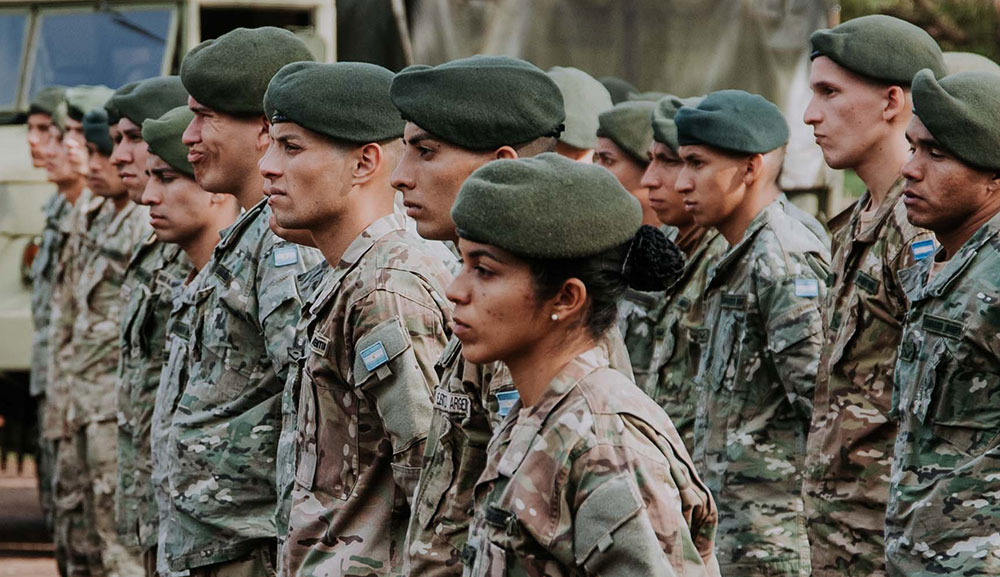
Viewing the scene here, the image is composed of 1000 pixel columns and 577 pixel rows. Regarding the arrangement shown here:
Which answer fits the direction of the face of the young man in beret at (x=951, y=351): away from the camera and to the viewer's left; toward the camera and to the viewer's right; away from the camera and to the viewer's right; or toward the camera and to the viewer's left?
toward the camera and to the viewer's left

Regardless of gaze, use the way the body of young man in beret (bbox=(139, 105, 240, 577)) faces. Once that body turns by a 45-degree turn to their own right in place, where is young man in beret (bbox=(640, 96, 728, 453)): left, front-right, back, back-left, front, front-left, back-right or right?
back

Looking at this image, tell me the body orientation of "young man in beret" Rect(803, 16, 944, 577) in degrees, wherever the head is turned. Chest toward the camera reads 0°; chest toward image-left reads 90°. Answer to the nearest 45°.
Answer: approximately 45°

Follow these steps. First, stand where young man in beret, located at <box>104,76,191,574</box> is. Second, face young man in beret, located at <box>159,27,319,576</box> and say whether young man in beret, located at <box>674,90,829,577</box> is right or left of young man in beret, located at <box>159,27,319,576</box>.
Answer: left

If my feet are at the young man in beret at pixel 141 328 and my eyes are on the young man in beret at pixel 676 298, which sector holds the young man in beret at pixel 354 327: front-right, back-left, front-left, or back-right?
front-right

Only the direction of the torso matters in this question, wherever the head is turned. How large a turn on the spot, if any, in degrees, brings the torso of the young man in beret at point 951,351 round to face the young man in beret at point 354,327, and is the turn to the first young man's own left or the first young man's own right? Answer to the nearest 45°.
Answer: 0° — they already face them

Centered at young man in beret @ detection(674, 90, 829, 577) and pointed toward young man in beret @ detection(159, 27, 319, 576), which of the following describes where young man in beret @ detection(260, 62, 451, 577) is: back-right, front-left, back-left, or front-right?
front-left

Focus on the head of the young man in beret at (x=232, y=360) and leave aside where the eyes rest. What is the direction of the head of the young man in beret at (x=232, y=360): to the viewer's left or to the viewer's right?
to the viewer's left

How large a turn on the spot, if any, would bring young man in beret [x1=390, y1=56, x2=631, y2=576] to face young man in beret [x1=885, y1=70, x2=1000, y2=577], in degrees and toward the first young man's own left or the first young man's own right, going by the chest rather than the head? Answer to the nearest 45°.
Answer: approximately 135° to the first young man's own left

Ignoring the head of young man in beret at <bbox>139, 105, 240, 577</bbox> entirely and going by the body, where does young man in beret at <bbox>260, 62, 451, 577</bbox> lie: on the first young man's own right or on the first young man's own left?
on the first young man's own left

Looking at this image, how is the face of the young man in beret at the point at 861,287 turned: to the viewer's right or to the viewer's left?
to the viewer's left

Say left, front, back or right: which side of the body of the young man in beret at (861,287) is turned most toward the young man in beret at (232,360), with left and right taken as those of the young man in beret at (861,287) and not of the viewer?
front

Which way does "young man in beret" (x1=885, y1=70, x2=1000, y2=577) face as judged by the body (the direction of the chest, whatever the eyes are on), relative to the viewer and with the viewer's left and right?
facing the viewer and to the left of the viewer
